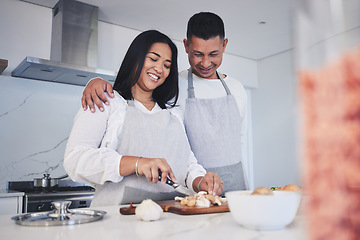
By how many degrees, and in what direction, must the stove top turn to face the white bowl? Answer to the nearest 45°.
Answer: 0° — it already faces it

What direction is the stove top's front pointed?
toward the camera

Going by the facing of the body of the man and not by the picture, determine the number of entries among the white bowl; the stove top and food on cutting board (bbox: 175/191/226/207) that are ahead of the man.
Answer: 2

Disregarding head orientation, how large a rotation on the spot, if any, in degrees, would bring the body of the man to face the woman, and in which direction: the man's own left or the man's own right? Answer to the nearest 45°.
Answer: approximately 45° to the man's own right

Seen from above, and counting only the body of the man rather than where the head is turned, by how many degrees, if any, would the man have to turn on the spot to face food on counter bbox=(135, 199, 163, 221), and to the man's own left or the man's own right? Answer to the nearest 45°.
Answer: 0° — they already face it

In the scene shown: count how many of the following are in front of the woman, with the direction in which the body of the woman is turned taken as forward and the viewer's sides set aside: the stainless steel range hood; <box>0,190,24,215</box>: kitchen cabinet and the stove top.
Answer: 0

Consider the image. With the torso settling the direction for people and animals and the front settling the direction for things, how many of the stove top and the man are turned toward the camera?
2

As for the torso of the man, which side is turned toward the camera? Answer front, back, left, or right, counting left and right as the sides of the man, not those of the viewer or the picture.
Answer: front

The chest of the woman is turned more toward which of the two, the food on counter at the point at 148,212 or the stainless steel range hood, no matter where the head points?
the food on counter

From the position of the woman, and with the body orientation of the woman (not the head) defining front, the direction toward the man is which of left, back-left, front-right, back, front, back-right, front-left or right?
left

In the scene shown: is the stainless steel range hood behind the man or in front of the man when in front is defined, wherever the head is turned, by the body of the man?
behind

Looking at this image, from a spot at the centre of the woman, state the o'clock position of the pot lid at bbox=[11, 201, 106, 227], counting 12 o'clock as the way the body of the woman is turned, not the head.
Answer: The pot lid is roughly at 2 o'clock from the woman.

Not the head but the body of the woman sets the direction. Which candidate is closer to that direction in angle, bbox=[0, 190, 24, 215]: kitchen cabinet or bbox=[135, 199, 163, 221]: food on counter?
the food on counter

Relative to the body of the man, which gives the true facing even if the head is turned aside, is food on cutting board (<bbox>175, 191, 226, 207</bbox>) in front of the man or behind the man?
in front

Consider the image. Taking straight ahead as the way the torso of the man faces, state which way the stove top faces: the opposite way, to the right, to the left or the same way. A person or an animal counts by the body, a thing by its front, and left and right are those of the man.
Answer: the same way

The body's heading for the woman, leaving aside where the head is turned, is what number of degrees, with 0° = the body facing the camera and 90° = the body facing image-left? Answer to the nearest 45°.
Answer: approximately 315°

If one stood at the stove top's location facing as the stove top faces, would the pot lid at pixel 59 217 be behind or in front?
in front
